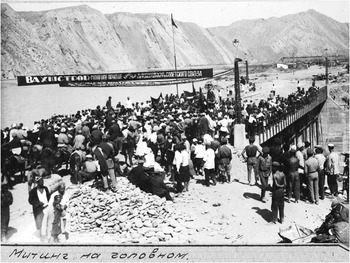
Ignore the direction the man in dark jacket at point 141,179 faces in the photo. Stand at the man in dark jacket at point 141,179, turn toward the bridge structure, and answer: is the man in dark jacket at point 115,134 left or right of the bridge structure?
left

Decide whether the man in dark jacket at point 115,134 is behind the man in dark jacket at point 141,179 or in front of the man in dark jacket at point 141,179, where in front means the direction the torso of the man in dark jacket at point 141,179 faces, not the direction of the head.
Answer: in front

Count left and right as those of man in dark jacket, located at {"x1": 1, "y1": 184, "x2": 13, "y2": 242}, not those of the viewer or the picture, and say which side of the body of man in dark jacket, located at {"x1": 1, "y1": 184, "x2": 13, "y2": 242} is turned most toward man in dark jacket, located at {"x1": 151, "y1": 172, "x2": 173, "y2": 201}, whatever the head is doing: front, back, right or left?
right

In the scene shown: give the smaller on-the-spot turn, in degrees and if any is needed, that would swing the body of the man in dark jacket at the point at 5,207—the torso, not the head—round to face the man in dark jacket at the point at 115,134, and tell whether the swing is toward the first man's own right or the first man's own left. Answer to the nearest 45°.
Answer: approximately 45° to the first man's own right

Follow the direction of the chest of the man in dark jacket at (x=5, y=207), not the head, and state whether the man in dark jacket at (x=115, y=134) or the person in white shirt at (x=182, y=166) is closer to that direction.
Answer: the man in dark jacket

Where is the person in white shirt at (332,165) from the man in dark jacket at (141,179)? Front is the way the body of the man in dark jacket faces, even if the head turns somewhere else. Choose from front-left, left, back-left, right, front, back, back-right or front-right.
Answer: right

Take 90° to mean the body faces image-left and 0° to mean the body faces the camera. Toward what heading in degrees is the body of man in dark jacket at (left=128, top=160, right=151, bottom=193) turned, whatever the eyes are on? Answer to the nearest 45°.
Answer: approximately 180°

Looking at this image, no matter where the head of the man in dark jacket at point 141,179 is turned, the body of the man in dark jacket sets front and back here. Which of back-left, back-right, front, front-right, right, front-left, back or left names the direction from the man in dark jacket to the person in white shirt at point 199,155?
front-right

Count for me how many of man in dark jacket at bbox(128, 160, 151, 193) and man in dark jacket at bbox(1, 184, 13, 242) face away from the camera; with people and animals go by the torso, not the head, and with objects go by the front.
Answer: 2

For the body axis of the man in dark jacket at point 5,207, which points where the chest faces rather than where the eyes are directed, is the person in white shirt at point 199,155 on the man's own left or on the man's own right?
on the man's own right

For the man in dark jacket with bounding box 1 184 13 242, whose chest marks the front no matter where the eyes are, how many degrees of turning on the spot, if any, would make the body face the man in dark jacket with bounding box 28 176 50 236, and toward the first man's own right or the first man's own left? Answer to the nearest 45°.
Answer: approximately 90° to the first man's own right

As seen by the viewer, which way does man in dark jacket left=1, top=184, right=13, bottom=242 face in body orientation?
away from the camera
